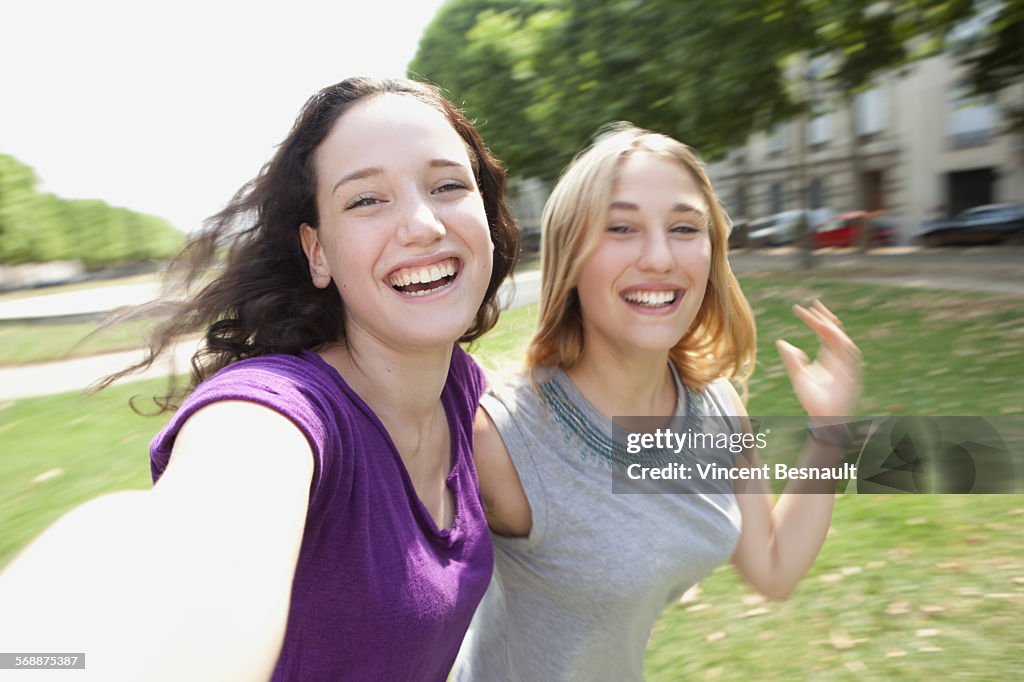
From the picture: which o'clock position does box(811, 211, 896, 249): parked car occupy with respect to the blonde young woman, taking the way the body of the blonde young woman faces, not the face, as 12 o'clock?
The parked car is roughly at 8 o'clock from the blonde young woman.

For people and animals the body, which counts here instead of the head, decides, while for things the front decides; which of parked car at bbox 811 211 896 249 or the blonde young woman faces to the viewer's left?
the parked car

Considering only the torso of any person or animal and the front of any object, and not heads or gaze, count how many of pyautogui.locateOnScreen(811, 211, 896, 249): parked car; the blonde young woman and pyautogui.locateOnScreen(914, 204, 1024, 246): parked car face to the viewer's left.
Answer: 2

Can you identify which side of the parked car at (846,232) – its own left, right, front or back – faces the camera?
left

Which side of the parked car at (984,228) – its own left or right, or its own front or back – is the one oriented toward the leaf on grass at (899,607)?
left

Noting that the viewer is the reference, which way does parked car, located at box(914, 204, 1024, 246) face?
facing to the left of the viewer

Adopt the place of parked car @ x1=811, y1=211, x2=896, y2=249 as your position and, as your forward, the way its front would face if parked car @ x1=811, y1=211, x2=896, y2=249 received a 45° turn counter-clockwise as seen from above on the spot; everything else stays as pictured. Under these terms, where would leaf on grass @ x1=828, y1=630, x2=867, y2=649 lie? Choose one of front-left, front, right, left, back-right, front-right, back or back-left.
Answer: front-left

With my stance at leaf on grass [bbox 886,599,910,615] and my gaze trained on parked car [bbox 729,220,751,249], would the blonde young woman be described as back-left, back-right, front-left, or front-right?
back-left

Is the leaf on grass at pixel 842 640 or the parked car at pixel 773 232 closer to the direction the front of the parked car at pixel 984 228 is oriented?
the parked car

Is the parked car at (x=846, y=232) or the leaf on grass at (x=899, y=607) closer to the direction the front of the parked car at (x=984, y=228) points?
the parked car

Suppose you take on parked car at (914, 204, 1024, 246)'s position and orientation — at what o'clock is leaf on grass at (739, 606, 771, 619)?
The leaf on grass is roughly at 9 o'clock from the parked car.
